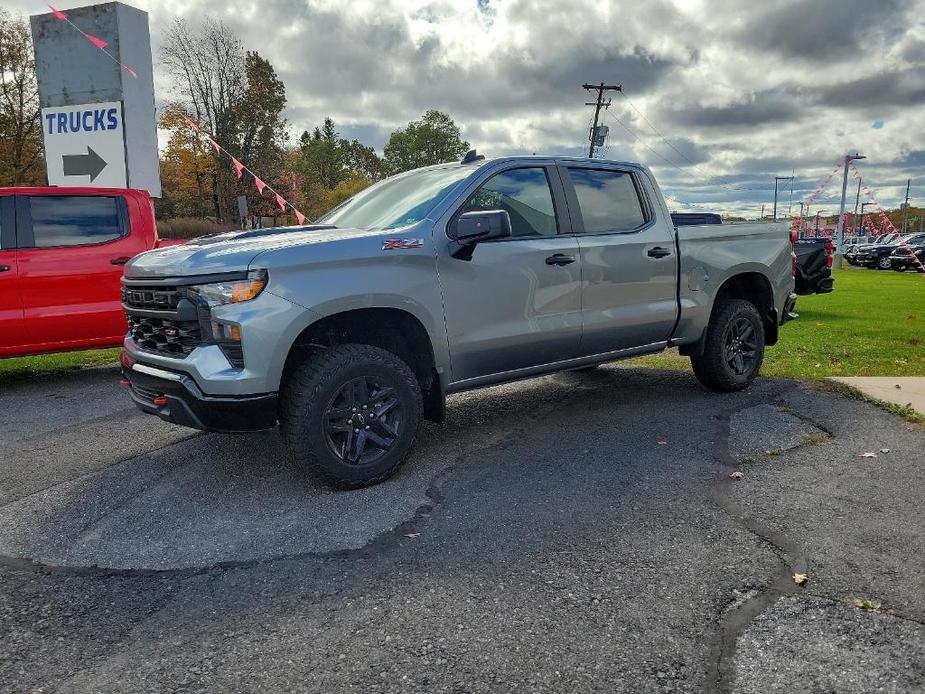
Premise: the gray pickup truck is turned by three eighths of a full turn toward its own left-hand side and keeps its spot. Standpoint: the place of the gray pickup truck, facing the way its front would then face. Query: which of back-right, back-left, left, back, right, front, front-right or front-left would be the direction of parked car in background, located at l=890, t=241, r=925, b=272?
front-left

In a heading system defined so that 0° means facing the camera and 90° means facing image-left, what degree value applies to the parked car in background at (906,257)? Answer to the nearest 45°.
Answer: approximately 45°

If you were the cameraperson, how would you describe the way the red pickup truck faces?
facing to the left of the viewer

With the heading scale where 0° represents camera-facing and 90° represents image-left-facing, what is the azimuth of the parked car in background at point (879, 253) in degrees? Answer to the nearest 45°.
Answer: approximately 45°

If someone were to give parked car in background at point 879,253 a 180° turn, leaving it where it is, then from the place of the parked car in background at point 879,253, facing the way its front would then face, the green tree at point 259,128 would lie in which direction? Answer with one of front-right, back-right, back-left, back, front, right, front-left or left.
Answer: back-left

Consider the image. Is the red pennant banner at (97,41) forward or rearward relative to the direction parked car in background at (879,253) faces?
forward

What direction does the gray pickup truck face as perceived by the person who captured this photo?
facing the viewer and to the left of the viewer

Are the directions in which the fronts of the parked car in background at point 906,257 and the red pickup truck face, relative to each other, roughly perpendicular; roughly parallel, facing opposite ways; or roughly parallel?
roughly parallel
